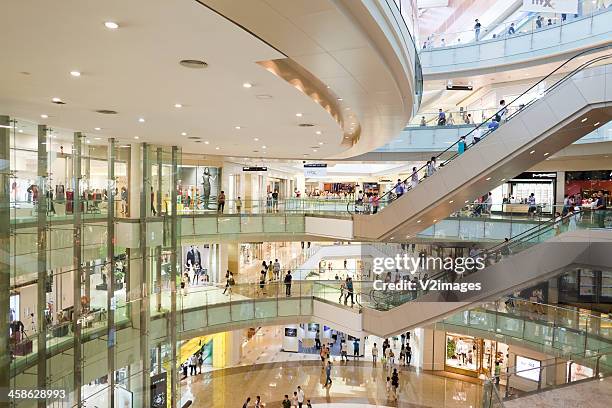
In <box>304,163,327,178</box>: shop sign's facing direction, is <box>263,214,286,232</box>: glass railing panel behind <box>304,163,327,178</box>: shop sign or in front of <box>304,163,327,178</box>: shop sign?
in front

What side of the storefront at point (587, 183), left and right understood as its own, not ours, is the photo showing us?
front

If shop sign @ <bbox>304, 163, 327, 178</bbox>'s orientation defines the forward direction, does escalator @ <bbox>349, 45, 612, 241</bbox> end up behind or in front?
in front

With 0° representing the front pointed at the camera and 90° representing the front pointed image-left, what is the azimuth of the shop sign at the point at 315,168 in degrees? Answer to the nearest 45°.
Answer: approximately 0°

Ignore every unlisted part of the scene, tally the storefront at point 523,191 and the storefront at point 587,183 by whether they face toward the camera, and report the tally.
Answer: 2

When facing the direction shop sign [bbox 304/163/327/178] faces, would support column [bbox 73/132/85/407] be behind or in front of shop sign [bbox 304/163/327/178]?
in front

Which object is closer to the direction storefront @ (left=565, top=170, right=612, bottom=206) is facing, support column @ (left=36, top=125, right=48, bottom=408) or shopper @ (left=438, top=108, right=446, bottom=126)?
the support column

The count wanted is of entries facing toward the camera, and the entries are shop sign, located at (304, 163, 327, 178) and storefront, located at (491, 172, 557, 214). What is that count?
2

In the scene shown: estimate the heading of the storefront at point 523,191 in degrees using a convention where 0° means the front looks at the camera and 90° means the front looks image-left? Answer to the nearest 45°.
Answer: approximately 0°

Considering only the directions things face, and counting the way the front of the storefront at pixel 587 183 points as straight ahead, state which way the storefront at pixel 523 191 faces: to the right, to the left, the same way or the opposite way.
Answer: the same way

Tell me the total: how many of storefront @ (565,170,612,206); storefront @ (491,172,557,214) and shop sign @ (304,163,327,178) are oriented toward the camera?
3

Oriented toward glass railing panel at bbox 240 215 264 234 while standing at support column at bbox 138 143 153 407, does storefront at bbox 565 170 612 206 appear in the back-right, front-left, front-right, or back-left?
front-right

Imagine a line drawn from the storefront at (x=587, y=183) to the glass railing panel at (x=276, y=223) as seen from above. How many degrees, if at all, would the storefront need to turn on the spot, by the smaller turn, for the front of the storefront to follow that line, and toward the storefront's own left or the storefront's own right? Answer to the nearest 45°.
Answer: approximately 45° to the storefront's own right

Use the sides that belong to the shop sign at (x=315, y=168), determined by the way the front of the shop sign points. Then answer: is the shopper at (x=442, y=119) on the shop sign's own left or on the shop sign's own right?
on the shop sign's own left
